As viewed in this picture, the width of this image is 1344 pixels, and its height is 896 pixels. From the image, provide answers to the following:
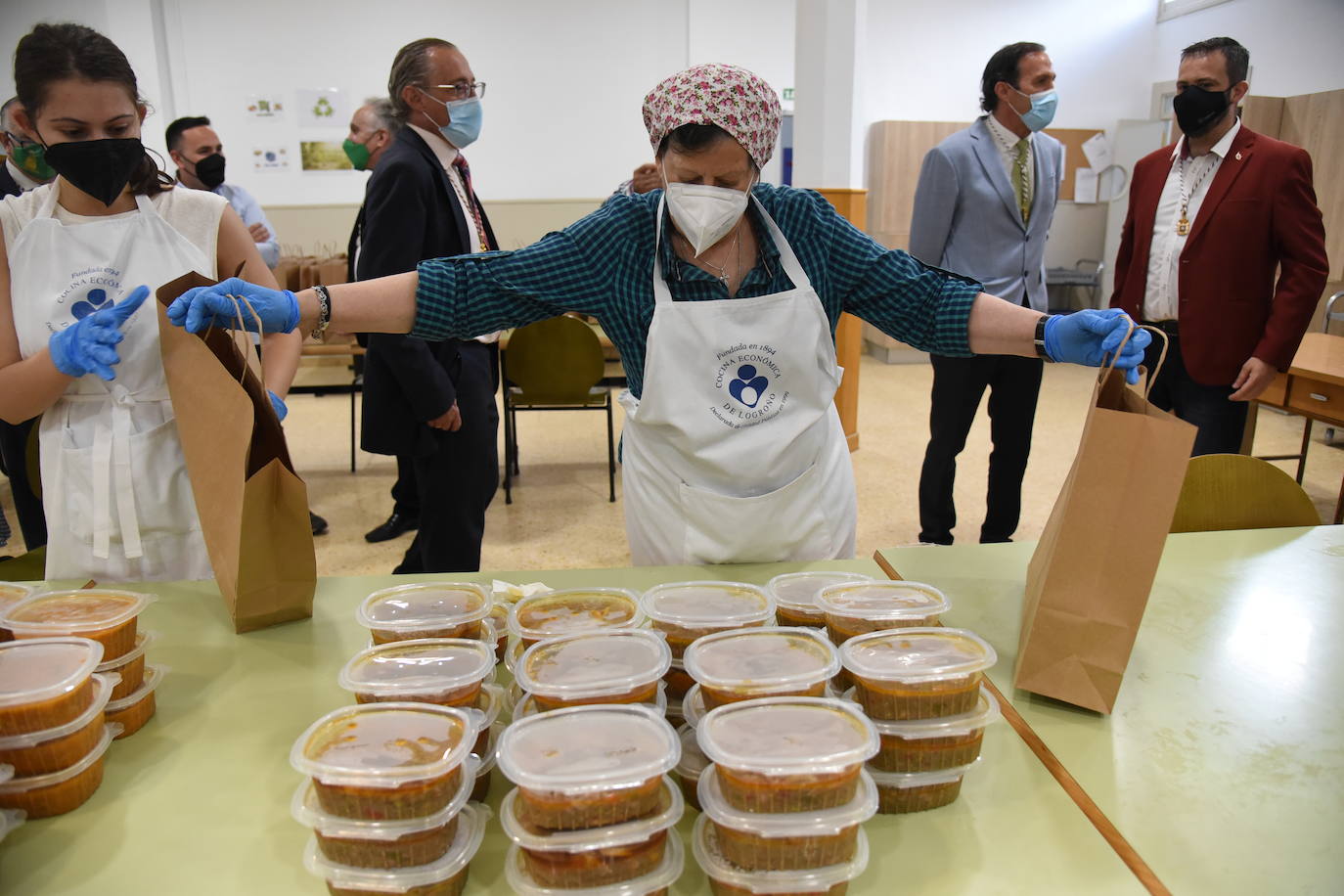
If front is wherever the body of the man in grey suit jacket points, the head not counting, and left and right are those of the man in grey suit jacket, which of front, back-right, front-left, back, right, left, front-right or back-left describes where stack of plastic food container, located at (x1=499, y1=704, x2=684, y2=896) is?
front-right

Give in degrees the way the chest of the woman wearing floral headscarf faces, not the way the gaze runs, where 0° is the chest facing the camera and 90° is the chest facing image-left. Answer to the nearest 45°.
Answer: approximately 0°

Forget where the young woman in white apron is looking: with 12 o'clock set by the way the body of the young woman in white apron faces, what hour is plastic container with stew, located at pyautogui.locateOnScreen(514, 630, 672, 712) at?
The plastic container with stew is roughly at 11 o'clock from the young woman in white apron.

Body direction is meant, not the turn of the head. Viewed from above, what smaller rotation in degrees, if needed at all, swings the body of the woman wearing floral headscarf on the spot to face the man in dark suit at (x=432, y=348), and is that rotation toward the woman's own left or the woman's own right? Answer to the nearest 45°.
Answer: approximately 135° to the woman's own right

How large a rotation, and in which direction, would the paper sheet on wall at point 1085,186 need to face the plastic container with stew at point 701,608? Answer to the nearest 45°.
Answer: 0° — it already faces it

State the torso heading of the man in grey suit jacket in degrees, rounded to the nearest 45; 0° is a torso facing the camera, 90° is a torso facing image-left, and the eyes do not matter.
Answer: approximately 315°

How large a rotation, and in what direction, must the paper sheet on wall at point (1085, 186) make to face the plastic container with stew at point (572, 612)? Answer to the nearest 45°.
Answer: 0° — it already faces it
